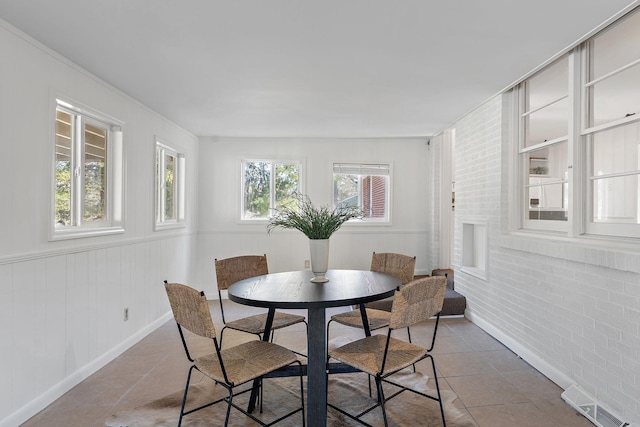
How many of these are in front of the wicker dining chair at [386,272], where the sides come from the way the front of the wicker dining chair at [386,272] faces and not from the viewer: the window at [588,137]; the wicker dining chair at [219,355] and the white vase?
2

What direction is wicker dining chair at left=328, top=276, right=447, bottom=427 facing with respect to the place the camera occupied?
facing away from the viewer and to the left of the viewer

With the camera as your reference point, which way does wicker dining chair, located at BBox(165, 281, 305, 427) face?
facing away from the viewer and to the right of the viewer

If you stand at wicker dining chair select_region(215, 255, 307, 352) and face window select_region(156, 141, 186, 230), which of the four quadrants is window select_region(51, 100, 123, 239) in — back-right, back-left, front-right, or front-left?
front-left

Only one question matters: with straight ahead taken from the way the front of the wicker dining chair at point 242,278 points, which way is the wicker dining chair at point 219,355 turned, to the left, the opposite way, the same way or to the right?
to the left

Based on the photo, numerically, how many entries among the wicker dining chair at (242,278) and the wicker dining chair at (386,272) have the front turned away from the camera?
0

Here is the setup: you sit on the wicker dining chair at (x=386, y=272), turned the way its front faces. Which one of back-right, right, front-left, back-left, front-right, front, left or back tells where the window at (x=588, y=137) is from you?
back-left

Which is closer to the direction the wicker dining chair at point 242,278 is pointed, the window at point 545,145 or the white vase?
the white vase

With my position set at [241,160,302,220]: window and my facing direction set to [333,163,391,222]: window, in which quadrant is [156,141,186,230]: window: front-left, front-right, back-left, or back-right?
back-right

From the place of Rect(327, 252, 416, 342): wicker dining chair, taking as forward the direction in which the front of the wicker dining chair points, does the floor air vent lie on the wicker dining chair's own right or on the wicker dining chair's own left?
on the wicker dining chair's own left

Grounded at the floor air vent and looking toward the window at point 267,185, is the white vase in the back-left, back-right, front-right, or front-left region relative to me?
front-left

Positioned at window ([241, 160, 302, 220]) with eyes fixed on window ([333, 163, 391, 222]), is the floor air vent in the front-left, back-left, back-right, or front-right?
front-right

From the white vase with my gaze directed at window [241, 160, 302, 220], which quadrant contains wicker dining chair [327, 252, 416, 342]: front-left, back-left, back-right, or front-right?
front-right

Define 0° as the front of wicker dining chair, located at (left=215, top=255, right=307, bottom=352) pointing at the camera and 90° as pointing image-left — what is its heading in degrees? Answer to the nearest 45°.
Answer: approximately 315°

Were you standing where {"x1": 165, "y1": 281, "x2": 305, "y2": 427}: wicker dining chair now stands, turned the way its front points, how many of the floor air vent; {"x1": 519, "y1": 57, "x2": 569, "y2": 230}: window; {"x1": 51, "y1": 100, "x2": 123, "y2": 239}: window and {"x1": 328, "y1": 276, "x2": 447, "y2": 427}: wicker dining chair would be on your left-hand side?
1

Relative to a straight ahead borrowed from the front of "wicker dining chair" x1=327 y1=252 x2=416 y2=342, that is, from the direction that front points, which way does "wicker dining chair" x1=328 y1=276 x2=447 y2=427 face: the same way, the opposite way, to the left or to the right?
to the right
